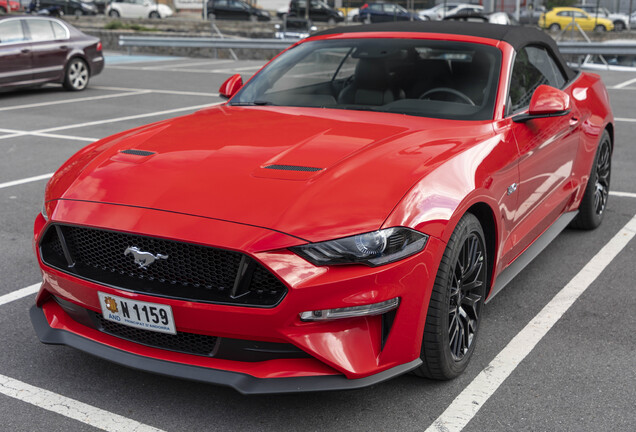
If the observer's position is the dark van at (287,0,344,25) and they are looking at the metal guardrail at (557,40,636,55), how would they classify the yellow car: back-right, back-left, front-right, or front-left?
front-left

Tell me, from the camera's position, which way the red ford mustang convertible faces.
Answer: facing the viewer and to the left of the viewer

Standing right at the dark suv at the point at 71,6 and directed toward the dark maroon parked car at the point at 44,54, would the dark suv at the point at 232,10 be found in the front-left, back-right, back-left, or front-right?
front-left

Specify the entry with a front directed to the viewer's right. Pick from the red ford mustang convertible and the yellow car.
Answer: the yellow car

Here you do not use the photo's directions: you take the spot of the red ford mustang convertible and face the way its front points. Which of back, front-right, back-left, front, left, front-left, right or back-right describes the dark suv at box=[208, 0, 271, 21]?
back-right

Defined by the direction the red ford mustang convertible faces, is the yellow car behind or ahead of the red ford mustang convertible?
behind

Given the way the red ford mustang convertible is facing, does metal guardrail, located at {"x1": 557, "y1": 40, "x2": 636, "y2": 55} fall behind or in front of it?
behind

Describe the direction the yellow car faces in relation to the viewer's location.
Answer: facing to the right of the viewer

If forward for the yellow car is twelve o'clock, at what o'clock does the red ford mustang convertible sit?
The red ford mustang convertible is roughly at 3 o'clock from the yellow car.
